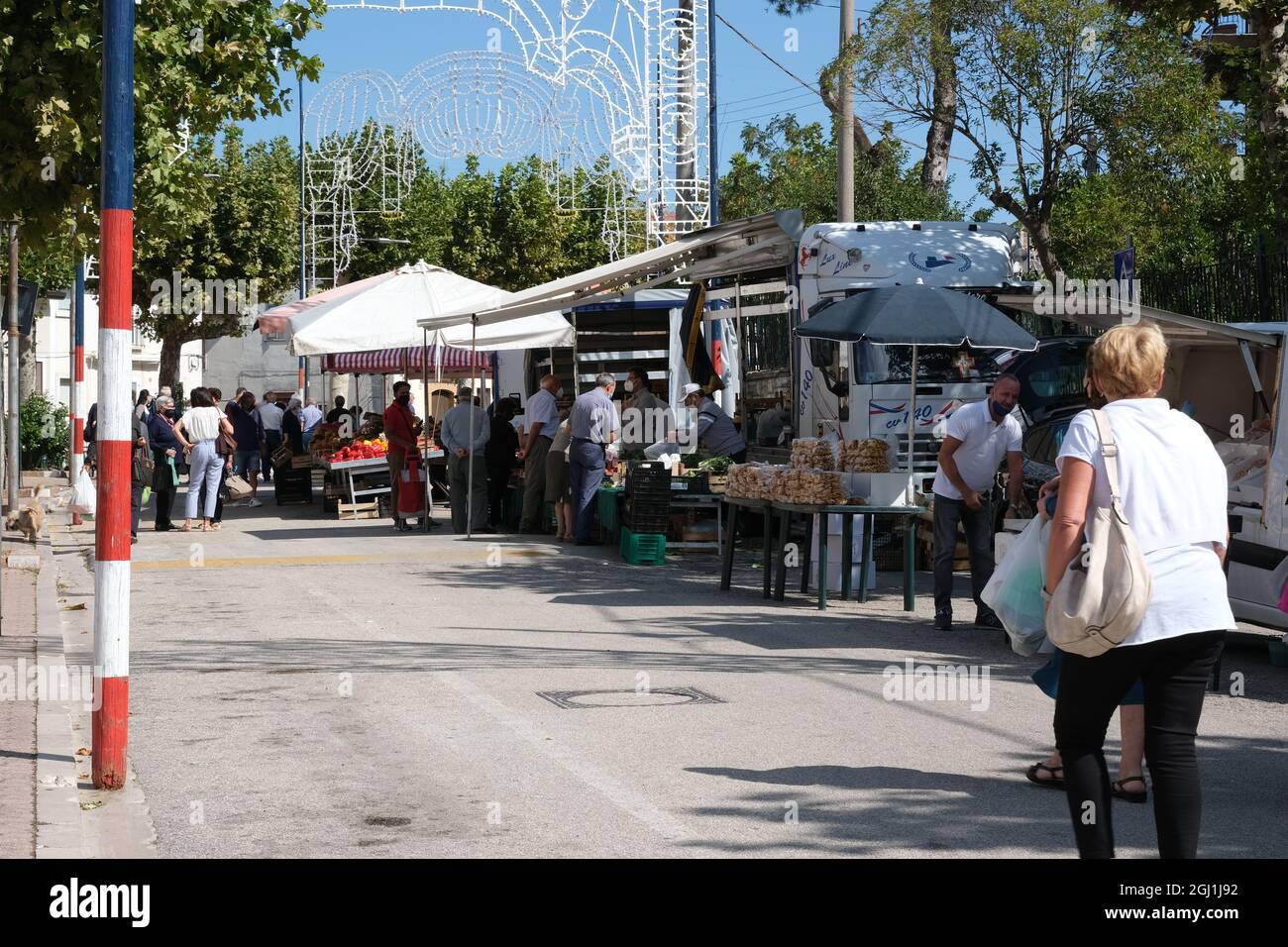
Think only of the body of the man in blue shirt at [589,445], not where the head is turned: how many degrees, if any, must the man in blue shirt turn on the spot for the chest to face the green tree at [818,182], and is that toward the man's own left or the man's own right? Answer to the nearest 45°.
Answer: approximately 45° to the man's own left

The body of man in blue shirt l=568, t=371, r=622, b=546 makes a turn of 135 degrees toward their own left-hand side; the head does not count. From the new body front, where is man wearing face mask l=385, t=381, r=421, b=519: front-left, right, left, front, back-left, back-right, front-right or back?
front-right

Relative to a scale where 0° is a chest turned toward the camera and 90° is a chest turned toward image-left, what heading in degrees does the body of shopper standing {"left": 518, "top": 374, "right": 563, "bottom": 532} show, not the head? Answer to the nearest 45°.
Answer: approximately 270°

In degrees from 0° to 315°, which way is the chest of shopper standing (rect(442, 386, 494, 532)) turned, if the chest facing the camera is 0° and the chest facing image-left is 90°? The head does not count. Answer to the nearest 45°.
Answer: approximately 180°

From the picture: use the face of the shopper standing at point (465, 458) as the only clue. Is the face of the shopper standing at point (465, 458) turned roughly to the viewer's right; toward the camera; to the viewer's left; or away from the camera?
away from the camera

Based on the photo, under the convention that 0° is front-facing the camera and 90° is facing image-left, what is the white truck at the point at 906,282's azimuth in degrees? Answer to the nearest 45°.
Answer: approximately 315°

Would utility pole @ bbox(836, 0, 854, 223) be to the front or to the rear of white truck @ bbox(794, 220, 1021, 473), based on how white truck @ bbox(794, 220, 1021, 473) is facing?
to the rear

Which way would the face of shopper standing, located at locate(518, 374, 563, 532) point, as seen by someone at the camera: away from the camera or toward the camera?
away from the camera

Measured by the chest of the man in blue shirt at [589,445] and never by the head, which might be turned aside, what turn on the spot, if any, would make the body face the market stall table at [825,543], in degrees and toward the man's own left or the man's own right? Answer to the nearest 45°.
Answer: approximately 135° to the man's own right

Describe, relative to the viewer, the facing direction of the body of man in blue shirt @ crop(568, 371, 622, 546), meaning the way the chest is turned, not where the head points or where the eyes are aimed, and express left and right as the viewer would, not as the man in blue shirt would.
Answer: facing away from the viewer and to the right of the viewer

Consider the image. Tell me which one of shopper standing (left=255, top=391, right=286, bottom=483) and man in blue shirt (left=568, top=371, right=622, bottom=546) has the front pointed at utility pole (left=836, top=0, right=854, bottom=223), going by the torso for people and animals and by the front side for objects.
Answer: the man in blue shirt

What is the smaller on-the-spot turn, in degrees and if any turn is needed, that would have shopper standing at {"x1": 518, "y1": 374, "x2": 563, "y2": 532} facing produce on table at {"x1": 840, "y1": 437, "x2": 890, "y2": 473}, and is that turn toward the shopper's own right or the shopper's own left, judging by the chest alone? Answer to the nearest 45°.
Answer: approximately 90° to the shopper's own right

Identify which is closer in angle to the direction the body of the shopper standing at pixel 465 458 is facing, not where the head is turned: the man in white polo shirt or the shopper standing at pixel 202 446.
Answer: the shopper standing

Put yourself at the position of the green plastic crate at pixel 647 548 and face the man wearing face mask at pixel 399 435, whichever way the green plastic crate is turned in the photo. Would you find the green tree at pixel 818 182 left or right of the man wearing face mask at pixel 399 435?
right
